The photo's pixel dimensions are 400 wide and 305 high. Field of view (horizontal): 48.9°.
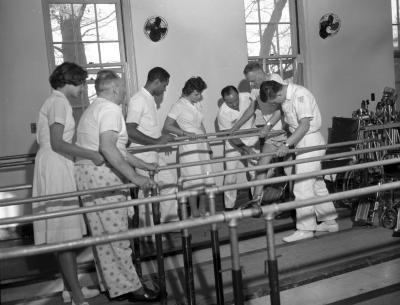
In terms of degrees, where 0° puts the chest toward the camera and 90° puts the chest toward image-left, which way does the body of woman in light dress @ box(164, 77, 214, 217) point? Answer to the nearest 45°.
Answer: approximately 315°

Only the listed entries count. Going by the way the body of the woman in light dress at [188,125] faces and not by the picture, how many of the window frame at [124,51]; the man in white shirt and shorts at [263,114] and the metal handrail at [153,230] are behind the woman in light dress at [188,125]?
1

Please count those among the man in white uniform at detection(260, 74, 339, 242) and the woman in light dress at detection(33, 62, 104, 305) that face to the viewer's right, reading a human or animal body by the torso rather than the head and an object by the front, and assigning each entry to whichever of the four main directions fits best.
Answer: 1

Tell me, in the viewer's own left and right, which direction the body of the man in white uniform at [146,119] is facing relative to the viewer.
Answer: facing to the right of the viewer

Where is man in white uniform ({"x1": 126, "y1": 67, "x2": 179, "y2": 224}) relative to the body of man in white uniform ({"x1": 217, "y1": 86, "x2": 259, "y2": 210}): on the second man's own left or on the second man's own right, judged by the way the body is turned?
on the second man's own right

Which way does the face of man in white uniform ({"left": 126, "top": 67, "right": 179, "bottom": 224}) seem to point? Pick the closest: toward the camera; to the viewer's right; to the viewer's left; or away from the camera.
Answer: to the viewer's right

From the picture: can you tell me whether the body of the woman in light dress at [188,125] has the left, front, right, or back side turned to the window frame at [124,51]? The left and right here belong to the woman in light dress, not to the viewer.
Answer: back

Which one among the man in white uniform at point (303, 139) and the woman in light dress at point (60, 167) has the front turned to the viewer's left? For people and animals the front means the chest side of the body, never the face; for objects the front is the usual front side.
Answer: the man in white uniform

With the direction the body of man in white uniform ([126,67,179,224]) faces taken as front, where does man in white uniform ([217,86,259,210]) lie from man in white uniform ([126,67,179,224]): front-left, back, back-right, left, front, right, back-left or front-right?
front-left

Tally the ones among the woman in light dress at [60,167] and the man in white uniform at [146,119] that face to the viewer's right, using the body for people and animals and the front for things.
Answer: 2

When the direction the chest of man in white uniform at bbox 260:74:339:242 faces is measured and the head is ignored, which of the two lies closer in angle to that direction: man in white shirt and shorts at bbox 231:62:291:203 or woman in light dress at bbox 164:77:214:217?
the woman in light dress

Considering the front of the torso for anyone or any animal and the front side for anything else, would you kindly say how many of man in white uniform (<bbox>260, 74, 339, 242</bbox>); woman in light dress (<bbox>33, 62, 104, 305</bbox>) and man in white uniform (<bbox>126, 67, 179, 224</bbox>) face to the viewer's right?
2

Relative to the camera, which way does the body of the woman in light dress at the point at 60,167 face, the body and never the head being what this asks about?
to the viewer's right
